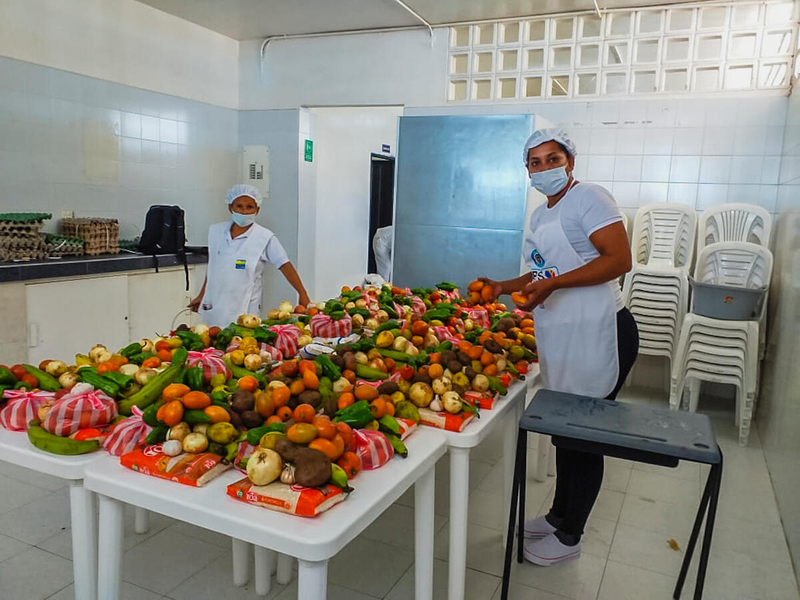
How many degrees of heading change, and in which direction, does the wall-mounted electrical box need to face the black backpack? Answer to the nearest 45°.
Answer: approximately 45° to its right

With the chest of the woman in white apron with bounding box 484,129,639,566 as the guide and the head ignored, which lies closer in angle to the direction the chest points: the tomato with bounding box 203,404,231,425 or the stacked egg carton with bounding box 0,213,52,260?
the tomato

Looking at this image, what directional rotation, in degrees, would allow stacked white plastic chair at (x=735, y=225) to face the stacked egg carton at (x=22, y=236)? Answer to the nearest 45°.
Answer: approximately 45° to its right

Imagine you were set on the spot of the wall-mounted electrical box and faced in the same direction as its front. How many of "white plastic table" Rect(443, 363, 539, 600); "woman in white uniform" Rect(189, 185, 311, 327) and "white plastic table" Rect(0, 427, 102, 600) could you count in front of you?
3

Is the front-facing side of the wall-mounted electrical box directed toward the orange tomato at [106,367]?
yes

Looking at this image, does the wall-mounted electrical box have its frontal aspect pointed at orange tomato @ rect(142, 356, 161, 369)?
yes

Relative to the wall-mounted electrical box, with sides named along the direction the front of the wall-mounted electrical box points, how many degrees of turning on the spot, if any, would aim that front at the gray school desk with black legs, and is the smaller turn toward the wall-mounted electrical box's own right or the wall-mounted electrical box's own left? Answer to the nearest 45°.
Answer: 0° — it already faces it

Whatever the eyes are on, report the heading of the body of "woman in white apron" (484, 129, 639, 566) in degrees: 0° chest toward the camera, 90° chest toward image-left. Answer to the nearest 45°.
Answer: approximately 45°

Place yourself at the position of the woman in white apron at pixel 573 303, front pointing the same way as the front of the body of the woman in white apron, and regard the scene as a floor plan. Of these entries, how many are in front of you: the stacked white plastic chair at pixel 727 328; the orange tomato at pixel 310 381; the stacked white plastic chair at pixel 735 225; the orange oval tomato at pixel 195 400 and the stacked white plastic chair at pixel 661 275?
2

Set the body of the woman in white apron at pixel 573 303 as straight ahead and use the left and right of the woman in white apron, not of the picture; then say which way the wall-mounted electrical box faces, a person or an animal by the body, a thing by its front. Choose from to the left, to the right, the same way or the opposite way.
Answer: to the left

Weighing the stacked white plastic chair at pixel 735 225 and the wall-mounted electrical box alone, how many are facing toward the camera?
2
